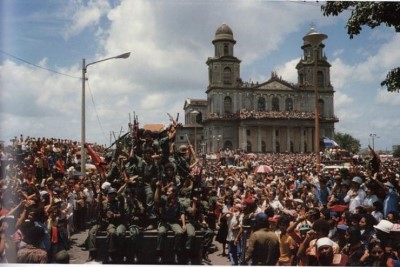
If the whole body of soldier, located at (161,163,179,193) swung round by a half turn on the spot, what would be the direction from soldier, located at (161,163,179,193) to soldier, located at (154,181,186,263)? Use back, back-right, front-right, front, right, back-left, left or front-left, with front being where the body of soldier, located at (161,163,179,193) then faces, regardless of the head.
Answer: back

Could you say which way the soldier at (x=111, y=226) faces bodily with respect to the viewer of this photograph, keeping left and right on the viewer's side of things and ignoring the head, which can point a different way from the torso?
facing the viewer

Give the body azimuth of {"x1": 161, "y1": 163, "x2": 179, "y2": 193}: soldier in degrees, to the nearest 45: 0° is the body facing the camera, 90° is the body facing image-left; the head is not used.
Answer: approximately 0°

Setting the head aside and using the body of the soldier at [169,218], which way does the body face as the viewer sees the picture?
toward the camera

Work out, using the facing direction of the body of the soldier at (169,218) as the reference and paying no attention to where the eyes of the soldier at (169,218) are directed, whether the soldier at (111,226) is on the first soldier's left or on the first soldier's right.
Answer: on the first soldier's right

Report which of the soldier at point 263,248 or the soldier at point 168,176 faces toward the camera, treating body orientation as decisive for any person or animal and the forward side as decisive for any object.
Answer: the soldier at point 168,176

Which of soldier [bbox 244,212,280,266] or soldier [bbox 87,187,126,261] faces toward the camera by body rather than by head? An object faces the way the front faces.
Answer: soldier [bbox 87,187,126,261]

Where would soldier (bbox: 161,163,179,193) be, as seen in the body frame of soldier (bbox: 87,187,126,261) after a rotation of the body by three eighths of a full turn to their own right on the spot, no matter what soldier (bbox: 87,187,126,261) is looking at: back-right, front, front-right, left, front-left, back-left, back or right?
right
